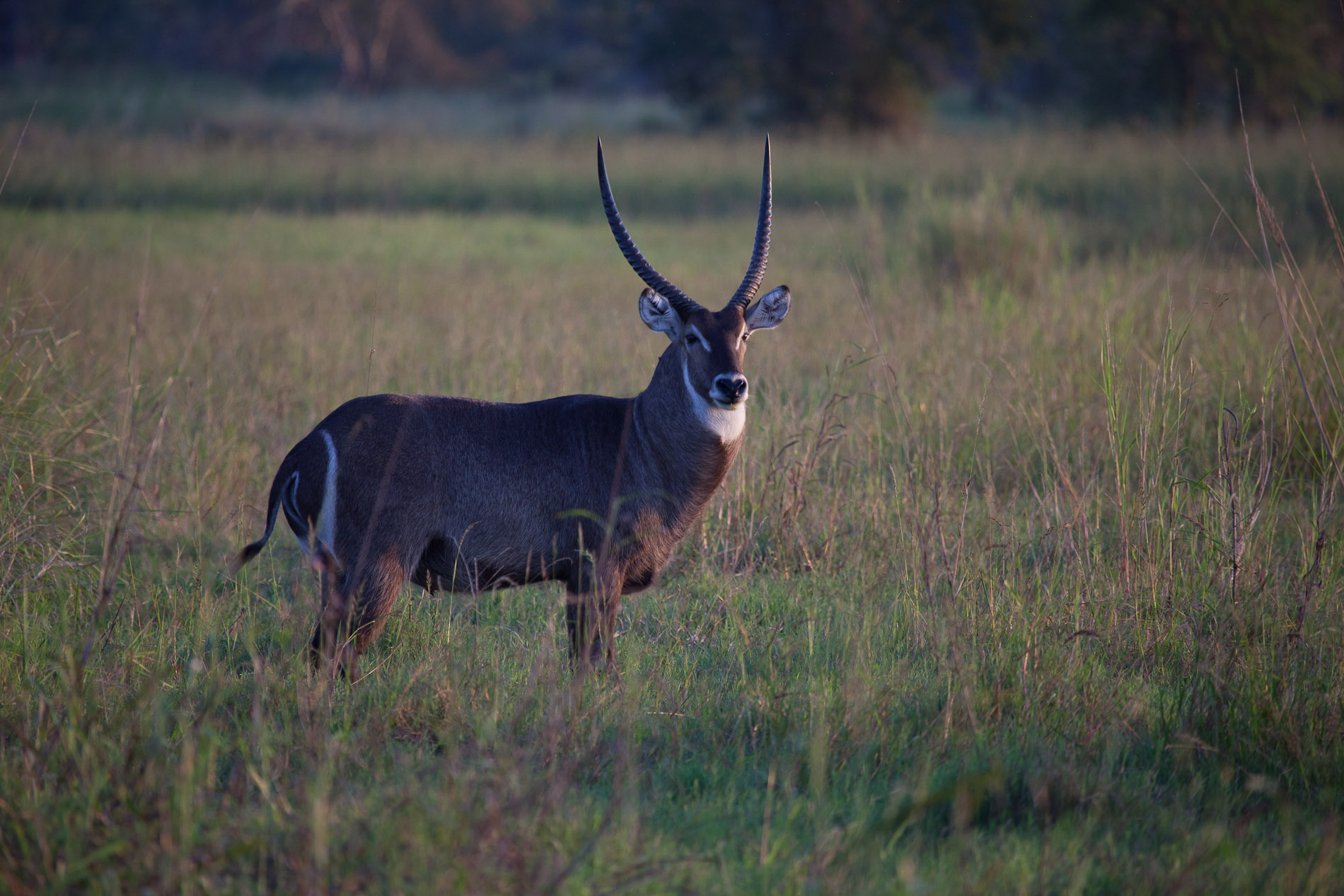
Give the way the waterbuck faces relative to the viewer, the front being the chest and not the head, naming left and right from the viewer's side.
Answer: facing to the right of the viewer
